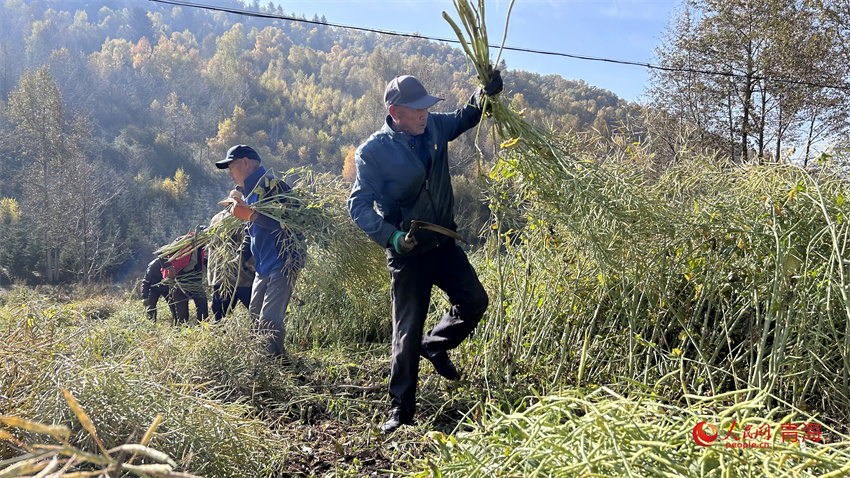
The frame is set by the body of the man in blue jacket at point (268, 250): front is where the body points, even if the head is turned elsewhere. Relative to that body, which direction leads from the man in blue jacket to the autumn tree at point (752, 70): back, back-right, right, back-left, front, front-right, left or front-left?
back-right

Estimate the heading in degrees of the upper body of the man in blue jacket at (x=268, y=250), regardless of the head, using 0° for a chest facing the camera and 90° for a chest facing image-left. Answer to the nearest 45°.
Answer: approximately 90°

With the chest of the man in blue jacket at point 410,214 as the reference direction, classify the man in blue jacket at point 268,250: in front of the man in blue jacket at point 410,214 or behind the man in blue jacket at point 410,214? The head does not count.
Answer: behind

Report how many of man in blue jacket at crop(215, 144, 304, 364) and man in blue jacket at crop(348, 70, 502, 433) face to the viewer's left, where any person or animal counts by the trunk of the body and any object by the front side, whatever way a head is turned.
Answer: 1

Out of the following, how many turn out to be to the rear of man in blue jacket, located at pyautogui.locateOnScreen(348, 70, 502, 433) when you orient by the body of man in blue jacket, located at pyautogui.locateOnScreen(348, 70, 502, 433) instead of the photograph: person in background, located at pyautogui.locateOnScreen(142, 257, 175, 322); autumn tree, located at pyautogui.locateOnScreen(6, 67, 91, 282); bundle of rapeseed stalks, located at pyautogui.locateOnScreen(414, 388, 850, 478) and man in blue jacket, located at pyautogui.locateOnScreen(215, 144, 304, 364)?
3

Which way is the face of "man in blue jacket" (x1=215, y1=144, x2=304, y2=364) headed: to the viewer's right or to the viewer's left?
to the viewer's left

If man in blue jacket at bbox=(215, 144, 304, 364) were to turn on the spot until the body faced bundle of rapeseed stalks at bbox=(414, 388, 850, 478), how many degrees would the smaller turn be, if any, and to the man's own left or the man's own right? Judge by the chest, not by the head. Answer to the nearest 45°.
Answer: approximately 90° to the man's own left

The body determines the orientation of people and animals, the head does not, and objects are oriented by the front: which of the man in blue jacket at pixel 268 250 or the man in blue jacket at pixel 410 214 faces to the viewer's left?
the man in blue jacket at pixel 268 250

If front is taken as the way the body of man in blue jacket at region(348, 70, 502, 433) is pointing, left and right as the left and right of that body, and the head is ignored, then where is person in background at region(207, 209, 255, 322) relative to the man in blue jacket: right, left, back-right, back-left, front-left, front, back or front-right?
back
